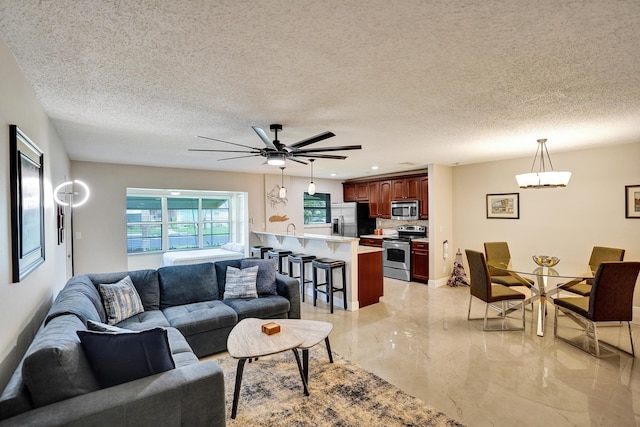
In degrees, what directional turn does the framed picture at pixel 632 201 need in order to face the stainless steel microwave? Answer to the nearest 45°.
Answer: approximately 90° to its right

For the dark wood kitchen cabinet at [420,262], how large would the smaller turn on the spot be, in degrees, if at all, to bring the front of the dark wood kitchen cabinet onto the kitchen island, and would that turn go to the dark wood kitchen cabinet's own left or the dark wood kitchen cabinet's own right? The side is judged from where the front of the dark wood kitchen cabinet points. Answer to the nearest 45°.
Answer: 0° — it already faces it

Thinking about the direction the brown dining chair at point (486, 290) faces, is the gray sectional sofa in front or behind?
behind

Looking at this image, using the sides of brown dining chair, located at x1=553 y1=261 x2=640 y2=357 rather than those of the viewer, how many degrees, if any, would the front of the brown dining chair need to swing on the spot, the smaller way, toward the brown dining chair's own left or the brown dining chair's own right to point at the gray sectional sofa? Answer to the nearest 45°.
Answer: approximately 90° to the brown dining chair's own left

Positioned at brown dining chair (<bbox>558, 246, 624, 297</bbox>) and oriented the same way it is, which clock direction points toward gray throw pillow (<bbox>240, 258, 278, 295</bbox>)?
The gray throw pillow is roughly at 12 o'clock from the brown dining chair.

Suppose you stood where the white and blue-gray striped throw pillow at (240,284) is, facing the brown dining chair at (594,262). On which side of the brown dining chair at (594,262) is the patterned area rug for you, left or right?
right

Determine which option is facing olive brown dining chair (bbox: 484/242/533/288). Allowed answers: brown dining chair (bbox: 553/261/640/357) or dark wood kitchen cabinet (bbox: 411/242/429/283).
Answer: the brown dining chair

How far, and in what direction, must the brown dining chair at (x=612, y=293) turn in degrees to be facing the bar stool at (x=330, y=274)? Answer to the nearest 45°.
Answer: approximately 45° to its left

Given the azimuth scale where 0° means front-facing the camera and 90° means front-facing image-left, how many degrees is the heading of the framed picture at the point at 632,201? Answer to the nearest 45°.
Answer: approximately 0°
